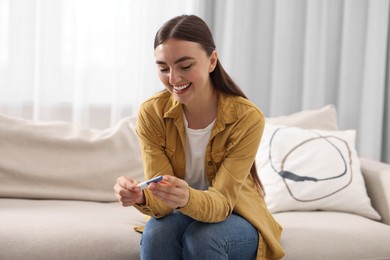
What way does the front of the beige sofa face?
toward the camera

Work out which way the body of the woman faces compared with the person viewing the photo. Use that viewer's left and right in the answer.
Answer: facing the viewer and to the left of the viewer

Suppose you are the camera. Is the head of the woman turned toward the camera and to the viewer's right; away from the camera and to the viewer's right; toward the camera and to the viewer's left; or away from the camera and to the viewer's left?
toward the camera and to the viewer's left
